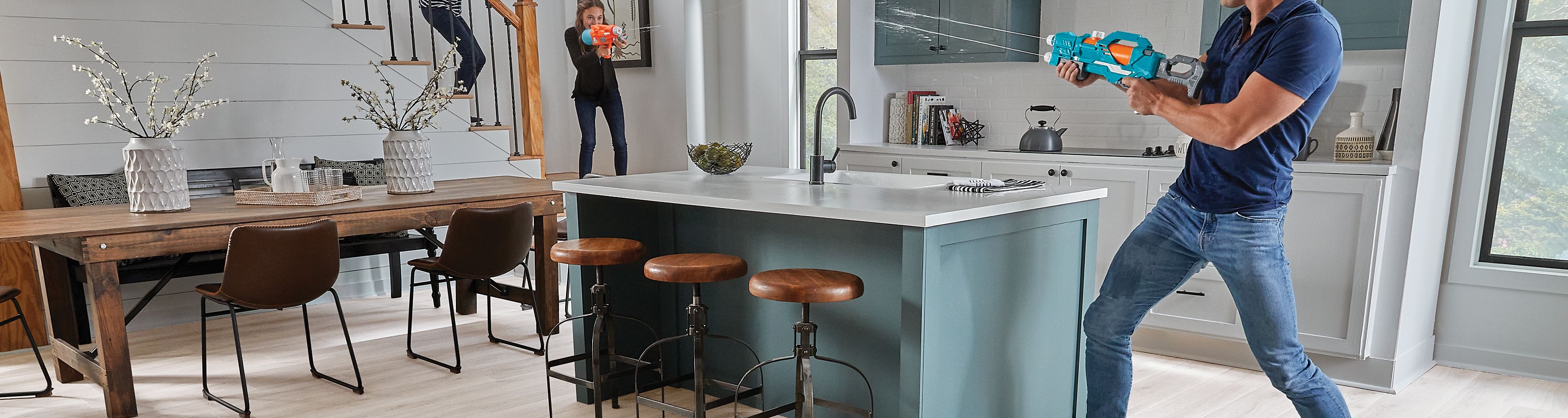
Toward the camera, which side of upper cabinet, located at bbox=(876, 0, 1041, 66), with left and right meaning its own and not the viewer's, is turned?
front

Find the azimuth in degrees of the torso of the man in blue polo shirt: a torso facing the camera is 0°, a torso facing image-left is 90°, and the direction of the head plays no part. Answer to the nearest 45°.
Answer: approximately 45°

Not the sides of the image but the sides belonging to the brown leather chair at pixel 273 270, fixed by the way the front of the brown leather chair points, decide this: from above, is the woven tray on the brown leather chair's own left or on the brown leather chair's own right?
on the brown leather chair's own right

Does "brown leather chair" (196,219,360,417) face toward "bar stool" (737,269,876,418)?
no

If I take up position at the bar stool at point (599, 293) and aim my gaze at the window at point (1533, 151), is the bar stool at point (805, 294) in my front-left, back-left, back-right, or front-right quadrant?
front-right

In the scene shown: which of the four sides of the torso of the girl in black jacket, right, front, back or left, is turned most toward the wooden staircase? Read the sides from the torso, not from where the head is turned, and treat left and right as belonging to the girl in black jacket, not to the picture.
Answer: right

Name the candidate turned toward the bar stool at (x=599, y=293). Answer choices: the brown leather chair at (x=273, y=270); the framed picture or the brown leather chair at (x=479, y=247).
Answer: the framed picture

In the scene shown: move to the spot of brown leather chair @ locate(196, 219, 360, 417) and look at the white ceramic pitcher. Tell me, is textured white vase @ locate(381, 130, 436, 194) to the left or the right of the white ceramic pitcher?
right

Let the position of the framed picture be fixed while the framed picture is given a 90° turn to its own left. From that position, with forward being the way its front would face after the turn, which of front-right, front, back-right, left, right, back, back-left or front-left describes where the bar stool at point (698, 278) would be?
right

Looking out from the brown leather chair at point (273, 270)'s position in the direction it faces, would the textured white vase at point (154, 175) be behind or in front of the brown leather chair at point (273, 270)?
in front

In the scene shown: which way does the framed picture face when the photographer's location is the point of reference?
facing the viewer

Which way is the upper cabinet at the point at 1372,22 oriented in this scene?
toward the camera

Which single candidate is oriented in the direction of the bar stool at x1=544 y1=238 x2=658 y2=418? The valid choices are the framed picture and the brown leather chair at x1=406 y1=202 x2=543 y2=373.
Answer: the framed picture

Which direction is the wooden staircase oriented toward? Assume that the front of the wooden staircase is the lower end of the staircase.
to the viewer's right

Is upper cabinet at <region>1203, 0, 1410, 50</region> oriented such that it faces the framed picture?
no

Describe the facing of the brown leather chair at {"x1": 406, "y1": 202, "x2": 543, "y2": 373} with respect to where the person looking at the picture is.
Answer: facing away from the viewer and to the left of the viewer
